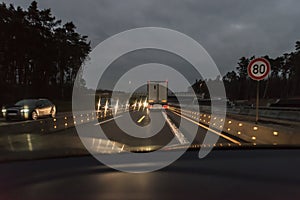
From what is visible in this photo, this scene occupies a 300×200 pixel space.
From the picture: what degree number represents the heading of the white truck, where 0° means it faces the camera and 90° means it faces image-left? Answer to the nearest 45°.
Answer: approximately 180°

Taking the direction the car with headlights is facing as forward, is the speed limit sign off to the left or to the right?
on its left

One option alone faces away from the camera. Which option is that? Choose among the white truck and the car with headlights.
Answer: the white truck

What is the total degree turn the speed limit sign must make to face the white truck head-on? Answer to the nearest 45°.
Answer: approximately 135° to its right

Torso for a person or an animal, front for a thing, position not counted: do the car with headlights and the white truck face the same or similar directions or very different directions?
very different directions

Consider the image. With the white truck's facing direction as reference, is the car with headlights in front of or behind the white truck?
behind

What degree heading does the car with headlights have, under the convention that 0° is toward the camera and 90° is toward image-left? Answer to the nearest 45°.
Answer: approximately 45°

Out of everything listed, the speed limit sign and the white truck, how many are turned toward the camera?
1

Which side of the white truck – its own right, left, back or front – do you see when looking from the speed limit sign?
back
